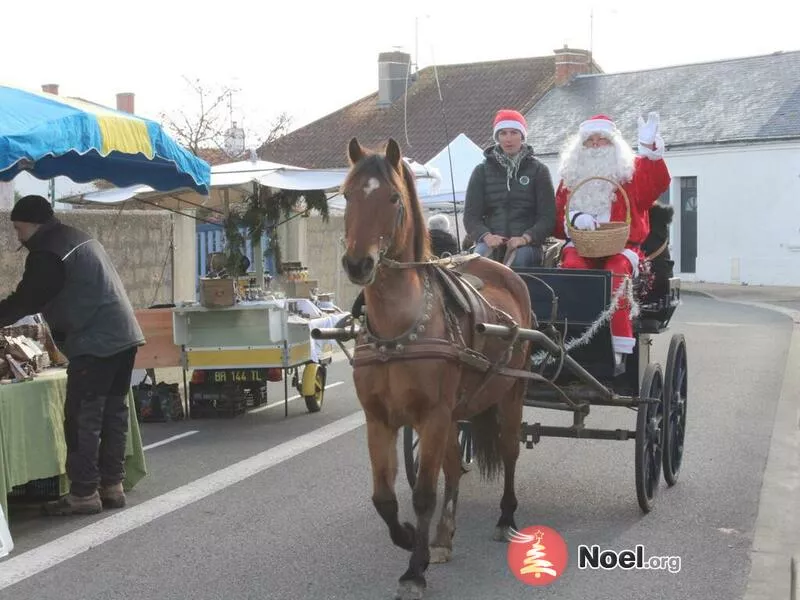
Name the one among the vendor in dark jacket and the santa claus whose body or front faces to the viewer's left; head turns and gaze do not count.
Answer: the vendor in dark jacket

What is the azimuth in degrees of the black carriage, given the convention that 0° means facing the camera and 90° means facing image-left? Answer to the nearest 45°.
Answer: approximately 45°

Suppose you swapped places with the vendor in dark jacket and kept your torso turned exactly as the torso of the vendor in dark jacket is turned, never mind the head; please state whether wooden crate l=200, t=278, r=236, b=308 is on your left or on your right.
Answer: on your right

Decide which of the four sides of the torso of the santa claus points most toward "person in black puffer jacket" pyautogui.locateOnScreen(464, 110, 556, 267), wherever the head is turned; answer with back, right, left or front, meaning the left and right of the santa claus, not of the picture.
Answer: right

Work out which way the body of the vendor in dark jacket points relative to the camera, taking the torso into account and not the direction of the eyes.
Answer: to the viewer's left

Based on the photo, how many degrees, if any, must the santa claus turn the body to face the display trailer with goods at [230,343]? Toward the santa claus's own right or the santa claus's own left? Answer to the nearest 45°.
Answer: approximately 135° to the santa claus's own right

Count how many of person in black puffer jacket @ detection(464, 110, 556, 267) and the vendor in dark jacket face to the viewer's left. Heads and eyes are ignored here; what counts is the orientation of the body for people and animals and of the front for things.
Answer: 1

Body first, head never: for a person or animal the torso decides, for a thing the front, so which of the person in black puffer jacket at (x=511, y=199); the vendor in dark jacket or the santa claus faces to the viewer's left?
the vendor in dark jacket

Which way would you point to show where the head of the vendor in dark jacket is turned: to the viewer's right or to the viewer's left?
to the viewer's left
